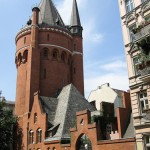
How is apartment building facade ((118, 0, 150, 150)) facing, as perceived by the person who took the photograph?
facing the viewer and to the left of the viewer

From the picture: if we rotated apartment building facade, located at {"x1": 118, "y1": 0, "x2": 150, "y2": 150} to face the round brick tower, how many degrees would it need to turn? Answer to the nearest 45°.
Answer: approximately 90° to its right
